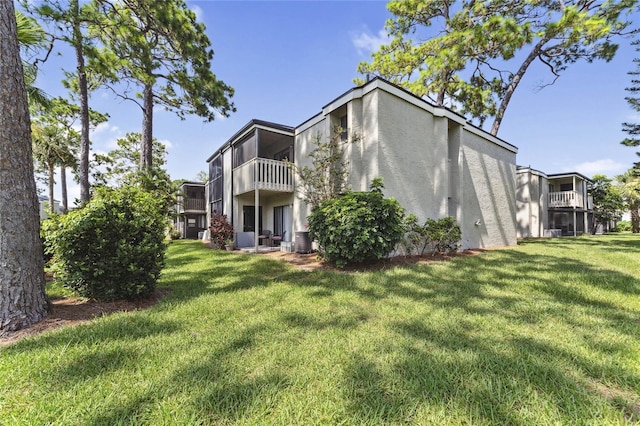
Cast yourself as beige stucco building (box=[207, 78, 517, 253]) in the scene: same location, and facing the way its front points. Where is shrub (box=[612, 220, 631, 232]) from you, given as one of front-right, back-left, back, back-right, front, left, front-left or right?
back

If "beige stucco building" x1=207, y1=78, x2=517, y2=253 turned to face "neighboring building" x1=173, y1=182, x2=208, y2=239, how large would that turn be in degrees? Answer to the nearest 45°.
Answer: approximately 90° to its right

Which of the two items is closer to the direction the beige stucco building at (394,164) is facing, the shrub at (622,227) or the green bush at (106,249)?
the green bush

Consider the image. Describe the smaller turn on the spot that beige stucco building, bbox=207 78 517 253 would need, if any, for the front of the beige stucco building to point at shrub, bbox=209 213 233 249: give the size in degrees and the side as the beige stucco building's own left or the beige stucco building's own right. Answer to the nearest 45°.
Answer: approximately 45° to the beige stucco building's own right

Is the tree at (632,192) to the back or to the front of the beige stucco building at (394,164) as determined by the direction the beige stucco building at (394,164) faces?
to the back

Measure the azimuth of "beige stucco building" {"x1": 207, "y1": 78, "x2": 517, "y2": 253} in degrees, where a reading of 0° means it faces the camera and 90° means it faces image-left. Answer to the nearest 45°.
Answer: approximately 45°

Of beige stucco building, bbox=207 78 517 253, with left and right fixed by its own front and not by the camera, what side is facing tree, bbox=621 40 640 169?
back

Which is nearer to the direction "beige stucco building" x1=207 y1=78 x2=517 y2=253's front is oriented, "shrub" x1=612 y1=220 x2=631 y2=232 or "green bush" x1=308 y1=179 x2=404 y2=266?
the green bush

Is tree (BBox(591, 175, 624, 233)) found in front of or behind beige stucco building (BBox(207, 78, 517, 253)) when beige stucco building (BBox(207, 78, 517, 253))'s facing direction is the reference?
behind

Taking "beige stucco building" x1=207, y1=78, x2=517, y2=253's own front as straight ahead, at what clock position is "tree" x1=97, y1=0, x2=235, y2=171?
The tree is roughly at 1 o'clock from the beige stucco building.
